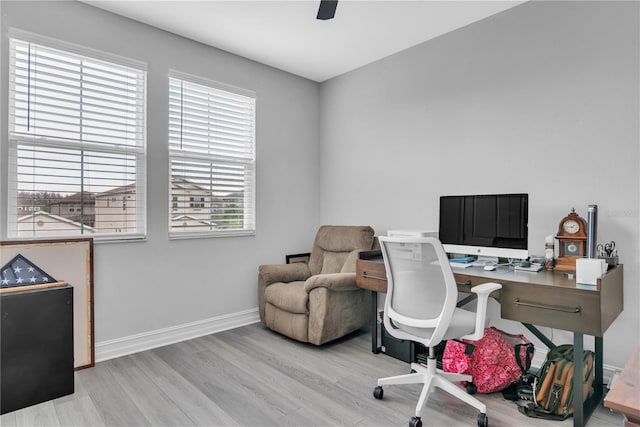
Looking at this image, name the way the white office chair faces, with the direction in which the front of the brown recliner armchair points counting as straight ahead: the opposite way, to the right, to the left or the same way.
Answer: the opposite way

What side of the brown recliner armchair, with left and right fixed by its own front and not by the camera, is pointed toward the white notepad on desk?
left

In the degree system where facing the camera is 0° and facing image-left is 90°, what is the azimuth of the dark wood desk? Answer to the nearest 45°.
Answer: approximately 45°

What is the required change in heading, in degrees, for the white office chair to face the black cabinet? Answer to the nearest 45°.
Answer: approximately 135° to its left

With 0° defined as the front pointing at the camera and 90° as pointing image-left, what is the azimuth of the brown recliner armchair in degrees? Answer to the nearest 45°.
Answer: approximately 45°

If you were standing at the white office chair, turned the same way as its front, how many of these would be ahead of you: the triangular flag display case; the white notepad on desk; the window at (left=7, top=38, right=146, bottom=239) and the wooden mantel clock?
2

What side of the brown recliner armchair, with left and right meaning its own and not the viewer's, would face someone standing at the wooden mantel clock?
left

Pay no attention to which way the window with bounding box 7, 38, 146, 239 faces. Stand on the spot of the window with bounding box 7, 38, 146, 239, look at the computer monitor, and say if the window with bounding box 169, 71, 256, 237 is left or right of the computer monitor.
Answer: left

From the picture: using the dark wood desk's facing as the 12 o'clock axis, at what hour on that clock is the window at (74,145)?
The window is roughly at 1 o'clock from the dark wood desk.

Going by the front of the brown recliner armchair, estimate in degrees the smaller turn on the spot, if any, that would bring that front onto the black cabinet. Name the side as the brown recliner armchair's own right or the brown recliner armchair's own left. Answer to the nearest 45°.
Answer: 0° — it already faces it

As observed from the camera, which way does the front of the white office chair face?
facing away from the viewer and to the right of the viewer

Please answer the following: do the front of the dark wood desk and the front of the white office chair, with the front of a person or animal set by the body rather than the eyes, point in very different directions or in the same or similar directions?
very different directions

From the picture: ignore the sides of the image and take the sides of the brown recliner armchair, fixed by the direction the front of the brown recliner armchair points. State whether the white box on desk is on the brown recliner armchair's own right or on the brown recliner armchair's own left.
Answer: on the brown recliner armchair's own left
